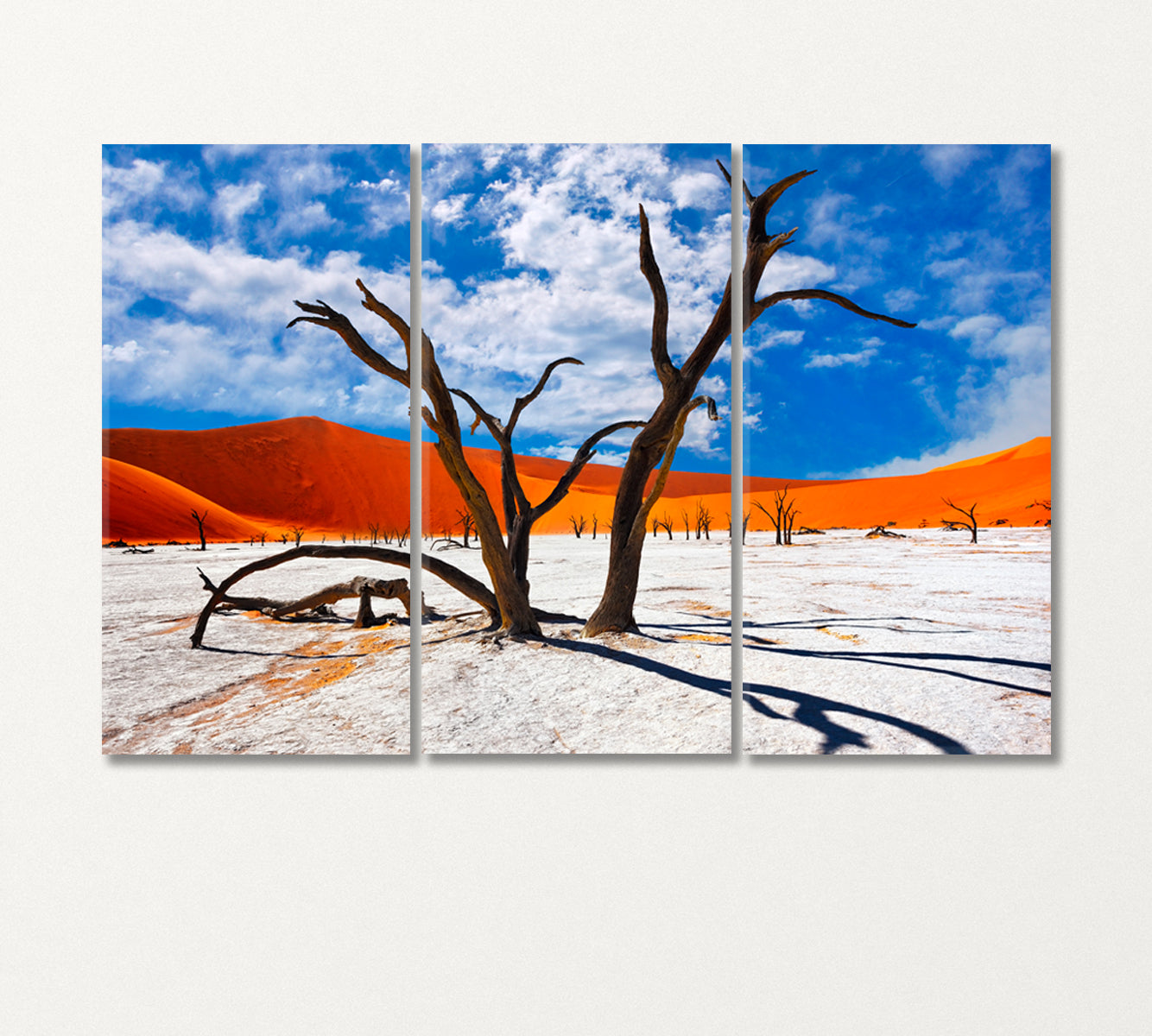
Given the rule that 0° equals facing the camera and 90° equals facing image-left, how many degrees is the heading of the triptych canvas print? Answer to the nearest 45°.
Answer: approximately 0°

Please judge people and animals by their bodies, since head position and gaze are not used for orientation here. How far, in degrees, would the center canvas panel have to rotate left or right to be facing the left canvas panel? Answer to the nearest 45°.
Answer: approximately 90° to its right

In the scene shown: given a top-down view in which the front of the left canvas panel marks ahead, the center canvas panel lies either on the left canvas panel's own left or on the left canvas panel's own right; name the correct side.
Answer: on the left canvas panel's own left

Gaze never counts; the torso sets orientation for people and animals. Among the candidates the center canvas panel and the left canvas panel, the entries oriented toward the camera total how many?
2
